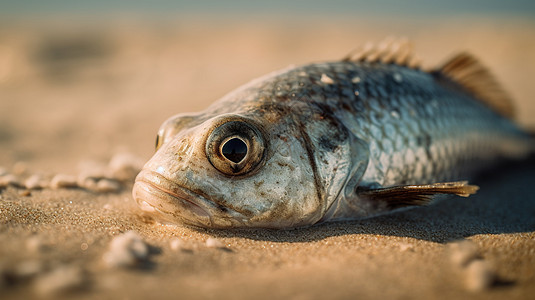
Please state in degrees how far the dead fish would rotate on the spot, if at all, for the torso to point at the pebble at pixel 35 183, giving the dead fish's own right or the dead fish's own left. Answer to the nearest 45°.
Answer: approximately 45° to the dead fish's own right

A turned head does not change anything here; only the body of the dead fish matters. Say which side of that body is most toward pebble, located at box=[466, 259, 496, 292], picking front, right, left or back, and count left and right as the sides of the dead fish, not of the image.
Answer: left

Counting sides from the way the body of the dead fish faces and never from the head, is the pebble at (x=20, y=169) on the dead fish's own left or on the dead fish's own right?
on the dead fish's own right

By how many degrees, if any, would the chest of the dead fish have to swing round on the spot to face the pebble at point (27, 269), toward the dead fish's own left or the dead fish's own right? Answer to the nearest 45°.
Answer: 0° — it already faces it

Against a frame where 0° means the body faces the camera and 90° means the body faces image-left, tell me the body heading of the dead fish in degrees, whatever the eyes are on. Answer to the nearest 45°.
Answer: approximately 45°

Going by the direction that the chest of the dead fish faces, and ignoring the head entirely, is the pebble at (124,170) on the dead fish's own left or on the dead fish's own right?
on the dead fish's own right

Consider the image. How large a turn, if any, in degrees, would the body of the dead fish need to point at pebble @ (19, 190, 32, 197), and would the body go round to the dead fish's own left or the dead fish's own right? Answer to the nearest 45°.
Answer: approximately 45° to the dead fish's own right

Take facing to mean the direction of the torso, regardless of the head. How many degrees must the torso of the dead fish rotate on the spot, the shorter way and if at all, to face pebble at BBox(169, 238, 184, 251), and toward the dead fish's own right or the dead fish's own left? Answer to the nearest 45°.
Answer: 0° — it already faces it
